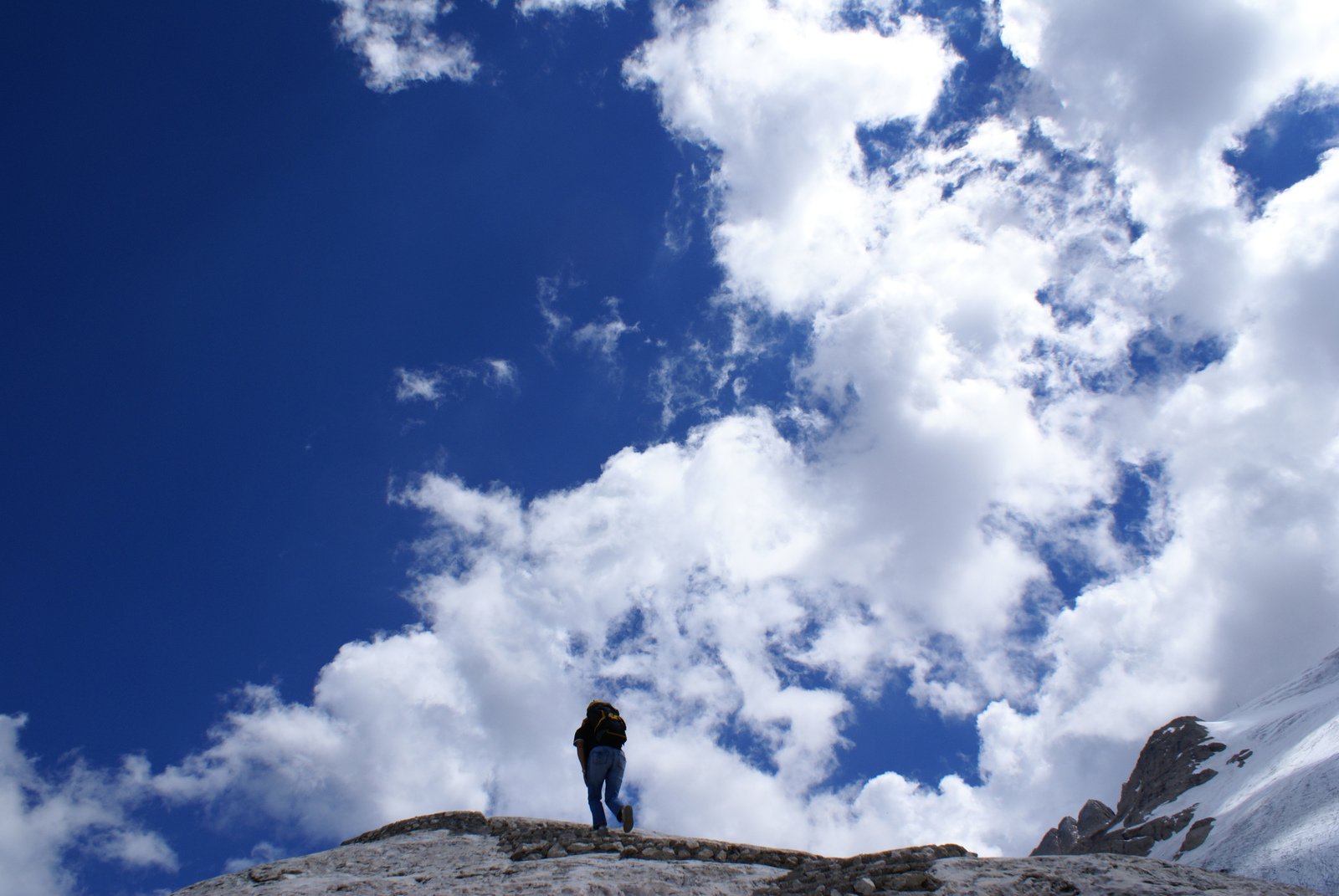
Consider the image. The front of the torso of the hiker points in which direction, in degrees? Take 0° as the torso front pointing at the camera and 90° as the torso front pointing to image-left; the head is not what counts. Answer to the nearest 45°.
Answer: approximately 135°
